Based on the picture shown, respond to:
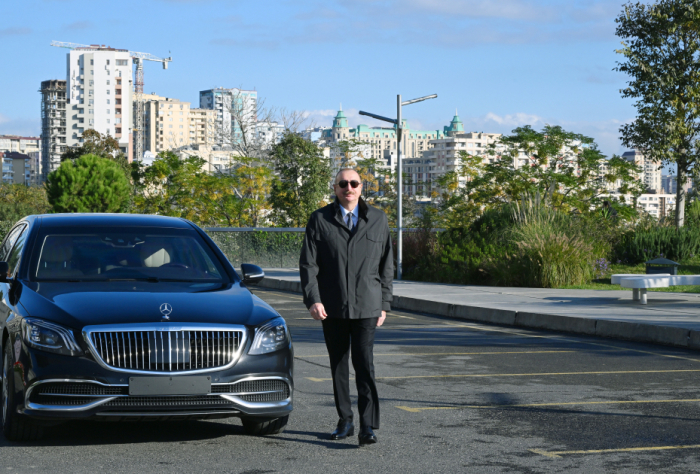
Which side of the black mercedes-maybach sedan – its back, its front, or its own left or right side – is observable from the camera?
front

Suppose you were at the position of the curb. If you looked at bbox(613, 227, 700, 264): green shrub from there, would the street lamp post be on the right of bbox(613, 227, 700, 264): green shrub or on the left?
left

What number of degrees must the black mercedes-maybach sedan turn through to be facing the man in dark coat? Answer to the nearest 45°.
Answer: approximately 90° to its left

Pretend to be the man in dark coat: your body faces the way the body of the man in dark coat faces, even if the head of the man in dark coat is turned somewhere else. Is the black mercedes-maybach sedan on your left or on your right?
on your right

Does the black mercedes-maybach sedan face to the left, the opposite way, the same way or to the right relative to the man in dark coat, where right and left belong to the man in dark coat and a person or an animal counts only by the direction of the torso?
the same way

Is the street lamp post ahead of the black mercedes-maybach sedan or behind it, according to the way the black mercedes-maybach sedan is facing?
behind

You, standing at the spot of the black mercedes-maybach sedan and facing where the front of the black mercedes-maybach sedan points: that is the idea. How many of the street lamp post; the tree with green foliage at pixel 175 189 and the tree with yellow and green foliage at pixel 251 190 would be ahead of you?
0

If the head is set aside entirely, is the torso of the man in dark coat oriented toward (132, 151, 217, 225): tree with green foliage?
no

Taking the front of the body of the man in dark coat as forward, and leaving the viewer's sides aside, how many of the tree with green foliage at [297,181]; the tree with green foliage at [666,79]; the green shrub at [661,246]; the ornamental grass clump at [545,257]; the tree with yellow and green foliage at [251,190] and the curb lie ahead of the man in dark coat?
0

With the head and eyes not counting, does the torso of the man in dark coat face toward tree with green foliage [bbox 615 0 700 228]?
no

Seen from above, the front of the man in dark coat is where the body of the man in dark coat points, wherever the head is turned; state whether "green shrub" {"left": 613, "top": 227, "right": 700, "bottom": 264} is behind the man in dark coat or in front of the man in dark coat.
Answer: behind

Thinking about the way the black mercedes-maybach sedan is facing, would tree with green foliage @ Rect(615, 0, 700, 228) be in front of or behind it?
behind

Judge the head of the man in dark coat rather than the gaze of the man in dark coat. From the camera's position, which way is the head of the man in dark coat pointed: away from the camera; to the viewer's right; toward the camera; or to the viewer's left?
toward the camera

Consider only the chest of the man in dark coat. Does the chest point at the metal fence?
no

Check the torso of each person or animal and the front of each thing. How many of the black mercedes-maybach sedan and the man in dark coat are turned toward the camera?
2

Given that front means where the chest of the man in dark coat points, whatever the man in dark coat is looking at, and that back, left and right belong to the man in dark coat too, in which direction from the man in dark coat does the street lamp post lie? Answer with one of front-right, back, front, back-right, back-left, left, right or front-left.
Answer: back

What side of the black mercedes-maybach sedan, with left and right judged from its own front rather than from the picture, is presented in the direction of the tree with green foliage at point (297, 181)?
back
